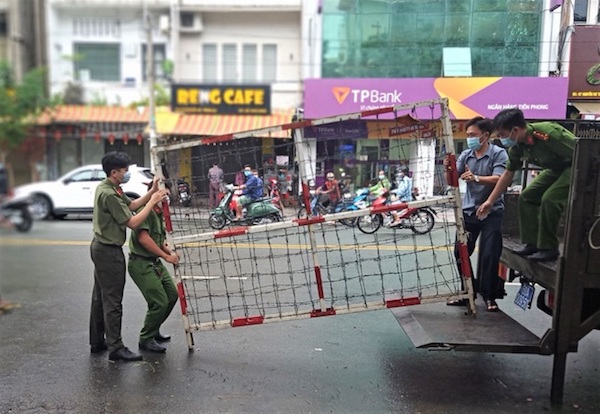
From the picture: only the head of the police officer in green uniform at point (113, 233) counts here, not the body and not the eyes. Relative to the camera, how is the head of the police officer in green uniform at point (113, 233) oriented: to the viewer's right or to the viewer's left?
to the viewer's right

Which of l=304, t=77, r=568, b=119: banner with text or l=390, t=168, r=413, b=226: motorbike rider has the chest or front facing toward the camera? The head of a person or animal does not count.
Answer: the banner with text

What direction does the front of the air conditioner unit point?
toward the camera

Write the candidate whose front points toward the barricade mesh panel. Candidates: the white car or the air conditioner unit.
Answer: the air conditioner unit

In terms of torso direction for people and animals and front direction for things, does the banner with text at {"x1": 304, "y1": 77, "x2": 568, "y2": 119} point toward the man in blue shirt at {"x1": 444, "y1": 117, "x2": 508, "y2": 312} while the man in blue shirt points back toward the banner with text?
no

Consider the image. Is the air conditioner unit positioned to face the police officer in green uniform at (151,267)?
yes

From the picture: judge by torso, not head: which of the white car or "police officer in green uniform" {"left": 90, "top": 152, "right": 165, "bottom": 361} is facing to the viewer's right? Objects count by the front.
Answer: the police officer in green uniform

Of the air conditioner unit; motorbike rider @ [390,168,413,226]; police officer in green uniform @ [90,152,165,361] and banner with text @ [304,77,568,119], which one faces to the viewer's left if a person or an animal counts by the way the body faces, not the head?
the motorbike rider

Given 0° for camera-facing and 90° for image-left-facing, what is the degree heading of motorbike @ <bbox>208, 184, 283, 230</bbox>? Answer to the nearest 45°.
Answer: approximately 90°

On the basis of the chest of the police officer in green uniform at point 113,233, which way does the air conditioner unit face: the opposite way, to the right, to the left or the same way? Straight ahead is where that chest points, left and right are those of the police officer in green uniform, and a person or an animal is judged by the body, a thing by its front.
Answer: to the right

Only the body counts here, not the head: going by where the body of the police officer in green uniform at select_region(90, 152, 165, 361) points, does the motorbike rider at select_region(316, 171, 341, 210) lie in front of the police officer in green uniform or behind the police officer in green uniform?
in front

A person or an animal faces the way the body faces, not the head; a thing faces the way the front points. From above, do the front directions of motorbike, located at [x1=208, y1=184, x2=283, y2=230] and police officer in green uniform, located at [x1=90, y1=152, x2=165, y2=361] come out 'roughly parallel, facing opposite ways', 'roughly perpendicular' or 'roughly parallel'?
roughly parallel, facing opposite ways

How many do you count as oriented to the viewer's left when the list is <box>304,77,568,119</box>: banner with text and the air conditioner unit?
0

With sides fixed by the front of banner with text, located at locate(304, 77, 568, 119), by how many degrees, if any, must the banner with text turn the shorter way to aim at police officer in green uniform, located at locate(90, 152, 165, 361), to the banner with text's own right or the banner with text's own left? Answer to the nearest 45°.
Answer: approximately 45° to the banner with text's own right
